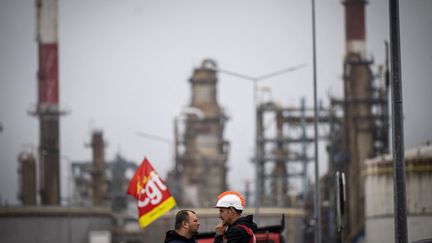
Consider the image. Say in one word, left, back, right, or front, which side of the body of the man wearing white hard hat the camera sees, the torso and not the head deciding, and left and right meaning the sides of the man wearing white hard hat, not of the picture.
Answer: left
